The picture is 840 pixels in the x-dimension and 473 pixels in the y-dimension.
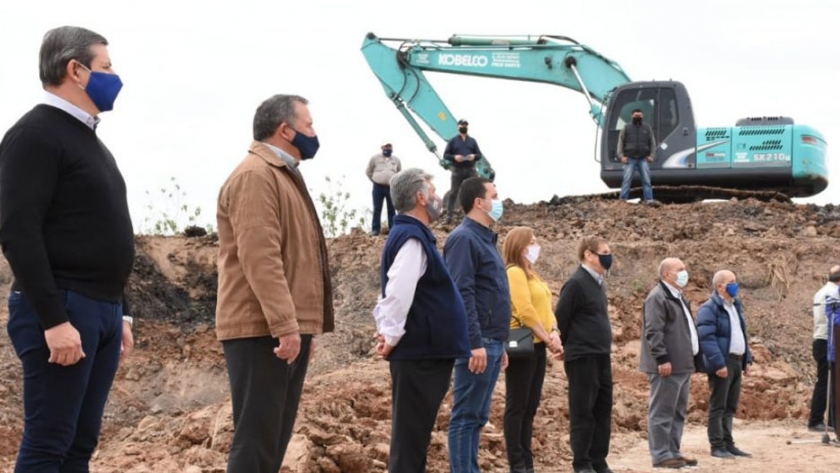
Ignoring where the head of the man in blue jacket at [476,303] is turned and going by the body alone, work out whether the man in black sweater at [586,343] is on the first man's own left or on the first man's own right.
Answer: on the first man's own left

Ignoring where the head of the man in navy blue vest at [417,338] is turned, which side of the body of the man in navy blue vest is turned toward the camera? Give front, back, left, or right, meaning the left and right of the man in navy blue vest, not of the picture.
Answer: right

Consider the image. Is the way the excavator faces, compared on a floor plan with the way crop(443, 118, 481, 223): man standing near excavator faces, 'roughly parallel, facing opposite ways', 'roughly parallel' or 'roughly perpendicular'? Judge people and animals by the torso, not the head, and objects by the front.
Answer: roughly perpendicular

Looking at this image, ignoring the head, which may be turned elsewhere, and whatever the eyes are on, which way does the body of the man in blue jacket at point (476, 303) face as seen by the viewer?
to the viewer's right

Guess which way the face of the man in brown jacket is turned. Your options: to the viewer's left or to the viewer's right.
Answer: to the viewer's right

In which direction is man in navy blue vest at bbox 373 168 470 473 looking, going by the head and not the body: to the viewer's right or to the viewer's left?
to the viewer's right

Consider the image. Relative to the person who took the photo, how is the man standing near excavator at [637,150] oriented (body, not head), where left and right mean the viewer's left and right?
facing the viewer

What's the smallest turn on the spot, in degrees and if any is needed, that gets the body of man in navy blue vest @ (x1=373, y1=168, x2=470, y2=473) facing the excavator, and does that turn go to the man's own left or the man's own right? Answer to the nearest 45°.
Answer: approximately 90° to the man's own left

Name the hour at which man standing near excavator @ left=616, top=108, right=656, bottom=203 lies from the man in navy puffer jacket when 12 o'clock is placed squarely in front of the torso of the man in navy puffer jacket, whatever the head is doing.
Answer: The man standing near excavator is roughly at 7 o'clock from the man in navy puffer jacket.

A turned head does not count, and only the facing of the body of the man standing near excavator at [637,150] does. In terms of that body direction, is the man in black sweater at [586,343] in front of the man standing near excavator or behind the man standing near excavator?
in front

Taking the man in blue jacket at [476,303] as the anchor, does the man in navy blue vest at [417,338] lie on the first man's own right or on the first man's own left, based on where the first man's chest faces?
on the first man's own right

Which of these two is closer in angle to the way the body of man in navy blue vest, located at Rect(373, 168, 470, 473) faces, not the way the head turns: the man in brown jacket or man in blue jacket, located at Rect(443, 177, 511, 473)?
the man in blue jacket

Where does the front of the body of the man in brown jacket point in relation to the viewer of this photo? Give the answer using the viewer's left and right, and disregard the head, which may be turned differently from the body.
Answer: facing to the right of the viewer

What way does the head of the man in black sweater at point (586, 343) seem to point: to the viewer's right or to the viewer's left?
to the viewer's right

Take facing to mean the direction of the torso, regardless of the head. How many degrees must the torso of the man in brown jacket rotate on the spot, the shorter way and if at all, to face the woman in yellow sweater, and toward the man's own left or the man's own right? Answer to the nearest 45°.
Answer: approximately 45° to the man's own left
